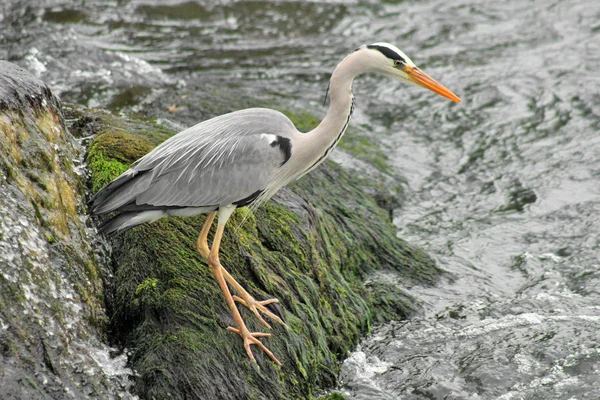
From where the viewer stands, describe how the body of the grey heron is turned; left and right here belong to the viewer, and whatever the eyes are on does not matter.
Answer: facing to the right of the viewer
